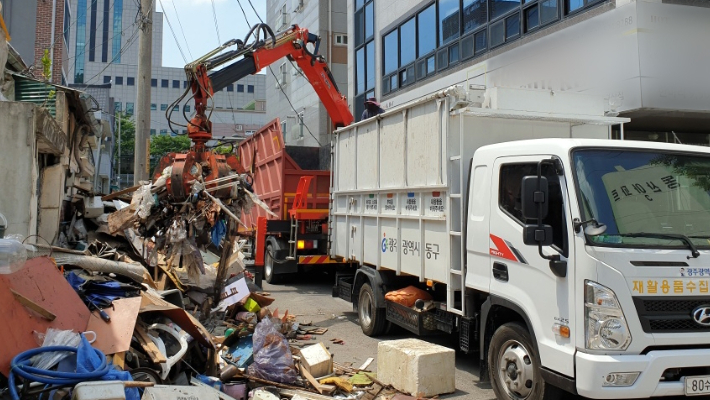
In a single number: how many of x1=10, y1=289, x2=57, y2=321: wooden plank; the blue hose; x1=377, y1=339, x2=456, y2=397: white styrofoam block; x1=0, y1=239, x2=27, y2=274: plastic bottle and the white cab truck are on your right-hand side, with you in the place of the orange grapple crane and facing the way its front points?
0

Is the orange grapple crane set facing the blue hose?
no

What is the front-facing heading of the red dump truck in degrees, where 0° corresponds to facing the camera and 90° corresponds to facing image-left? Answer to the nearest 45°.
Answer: approximately 135°

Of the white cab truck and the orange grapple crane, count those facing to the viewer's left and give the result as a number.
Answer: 1

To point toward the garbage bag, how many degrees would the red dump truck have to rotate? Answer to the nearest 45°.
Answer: approximately 135° to its left

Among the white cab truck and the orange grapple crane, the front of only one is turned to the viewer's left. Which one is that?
the orange grapple crane

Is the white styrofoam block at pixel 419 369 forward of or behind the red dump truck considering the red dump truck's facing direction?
behind

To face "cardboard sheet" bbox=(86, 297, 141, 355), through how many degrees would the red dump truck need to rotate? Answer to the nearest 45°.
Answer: approximately 135° to its left

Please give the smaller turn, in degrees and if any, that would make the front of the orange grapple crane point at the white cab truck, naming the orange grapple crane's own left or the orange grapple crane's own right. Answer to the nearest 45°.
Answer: approximately 135° to the orange grapple crane's own left

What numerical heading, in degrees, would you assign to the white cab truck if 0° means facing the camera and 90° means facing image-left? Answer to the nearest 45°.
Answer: approximately 315°

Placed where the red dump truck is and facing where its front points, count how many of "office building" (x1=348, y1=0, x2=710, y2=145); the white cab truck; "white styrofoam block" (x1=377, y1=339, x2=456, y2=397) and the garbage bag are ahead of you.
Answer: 0

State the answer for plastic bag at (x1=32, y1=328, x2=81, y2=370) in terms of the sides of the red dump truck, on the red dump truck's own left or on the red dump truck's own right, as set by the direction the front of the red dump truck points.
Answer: on the red dump truck's own left

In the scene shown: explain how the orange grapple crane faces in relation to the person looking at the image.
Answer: facing to the left of the viewer
